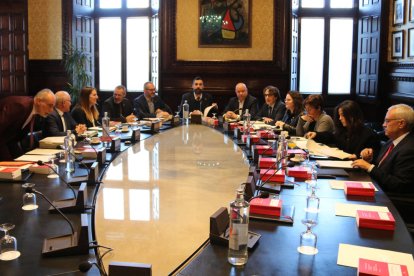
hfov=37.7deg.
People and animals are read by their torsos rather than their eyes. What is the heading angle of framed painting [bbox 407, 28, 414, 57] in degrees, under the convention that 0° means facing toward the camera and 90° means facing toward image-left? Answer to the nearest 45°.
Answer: approximately 45°

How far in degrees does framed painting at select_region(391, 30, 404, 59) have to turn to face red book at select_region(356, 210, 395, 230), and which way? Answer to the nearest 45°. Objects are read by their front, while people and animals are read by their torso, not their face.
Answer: approximately 45° to its left

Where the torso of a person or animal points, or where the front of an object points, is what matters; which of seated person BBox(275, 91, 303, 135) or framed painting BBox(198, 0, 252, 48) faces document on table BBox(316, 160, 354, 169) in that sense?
the framed painting

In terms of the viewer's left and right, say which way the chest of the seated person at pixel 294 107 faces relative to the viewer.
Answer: facing to the left of the viewer

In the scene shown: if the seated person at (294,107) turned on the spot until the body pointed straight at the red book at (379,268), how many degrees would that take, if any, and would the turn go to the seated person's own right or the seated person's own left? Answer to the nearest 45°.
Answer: approximately 90° to the seated person's own left

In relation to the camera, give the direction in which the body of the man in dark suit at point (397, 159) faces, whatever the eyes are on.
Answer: to the viewer's left

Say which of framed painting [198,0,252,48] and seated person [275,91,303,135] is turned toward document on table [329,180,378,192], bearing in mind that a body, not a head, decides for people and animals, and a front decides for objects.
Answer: the framed painting

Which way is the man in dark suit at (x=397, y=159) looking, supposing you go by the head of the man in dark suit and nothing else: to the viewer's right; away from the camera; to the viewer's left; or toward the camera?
to the viewer's left
